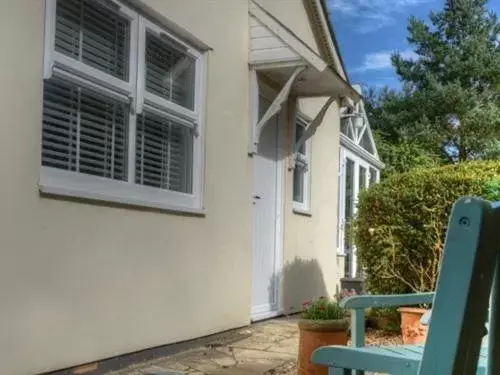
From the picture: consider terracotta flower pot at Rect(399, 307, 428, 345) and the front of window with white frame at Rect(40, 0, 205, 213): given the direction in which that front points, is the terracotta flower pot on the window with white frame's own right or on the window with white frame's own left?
on the window with white frame's own left

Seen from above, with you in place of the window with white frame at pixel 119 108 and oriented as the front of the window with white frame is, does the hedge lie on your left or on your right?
on your left

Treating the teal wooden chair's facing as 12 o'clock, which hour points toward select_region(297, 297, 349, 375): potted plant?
The potted plant is roughly at 1 o'clock from the teal wooden chair.

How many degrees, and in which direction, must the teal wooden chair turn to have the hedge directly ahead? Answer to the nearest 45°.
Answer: approximately 45° to its right

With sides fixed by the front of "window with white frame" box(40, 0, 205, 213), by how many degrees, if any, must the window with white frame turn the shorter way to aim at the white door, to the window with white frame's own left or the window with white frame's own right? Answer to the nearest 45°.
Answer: approximately 90° to the window with white frame's own left

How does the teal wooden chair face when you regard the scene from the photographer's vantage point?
facing away from the viewer and to the left of the viewer

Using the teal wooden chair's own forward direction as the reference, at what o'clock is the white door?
The white door is roughly at 1 o'clock from the teal wooden chair.

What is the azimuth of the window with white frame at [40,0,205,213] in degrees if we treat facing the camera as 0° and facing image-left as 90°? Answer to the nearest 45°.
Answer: approximately 315°

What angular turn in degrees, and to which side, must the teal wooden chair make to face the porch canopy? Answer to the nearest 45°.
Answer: approximately 45° to its right

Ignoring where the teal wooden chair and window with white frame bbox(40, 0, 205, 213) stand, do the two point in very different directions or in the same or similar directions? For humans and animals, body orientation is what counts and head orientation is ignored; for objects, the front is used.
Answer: very different directions

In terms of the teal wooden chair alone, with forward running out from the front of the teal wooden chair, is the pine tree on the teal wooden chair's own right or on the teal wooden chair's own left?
on the teal wooden chair's own right
